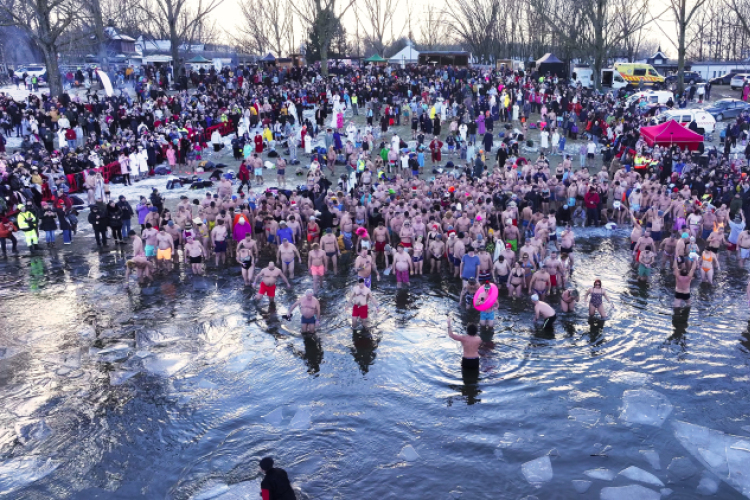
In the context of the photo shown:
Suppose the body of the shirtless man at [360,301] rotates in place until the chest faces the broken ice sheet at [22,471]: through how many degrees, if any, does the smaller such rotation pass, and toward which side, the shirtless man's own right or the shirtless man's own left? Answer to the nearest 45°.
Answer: approximately 45° to the shirtless man's own right

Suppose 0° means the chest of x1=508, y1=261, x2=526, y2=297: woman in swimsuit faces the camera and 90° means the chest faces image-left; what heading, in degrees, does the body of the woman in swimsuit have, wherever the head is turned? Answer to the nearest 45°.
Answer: approximately 0°

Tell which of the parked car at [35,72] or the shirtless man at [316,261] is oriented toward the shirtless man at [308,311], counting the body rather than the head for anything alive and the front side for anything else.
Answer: the shirtless man at [316,261]

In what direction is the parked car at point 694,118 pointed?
to the viewer's left

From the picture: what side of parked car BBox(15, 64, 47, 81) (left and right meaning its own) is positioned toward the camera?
left

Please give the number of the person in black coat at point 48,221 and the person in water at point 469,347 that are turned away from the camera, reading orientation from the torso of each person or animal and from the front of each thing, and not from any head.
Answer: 1
